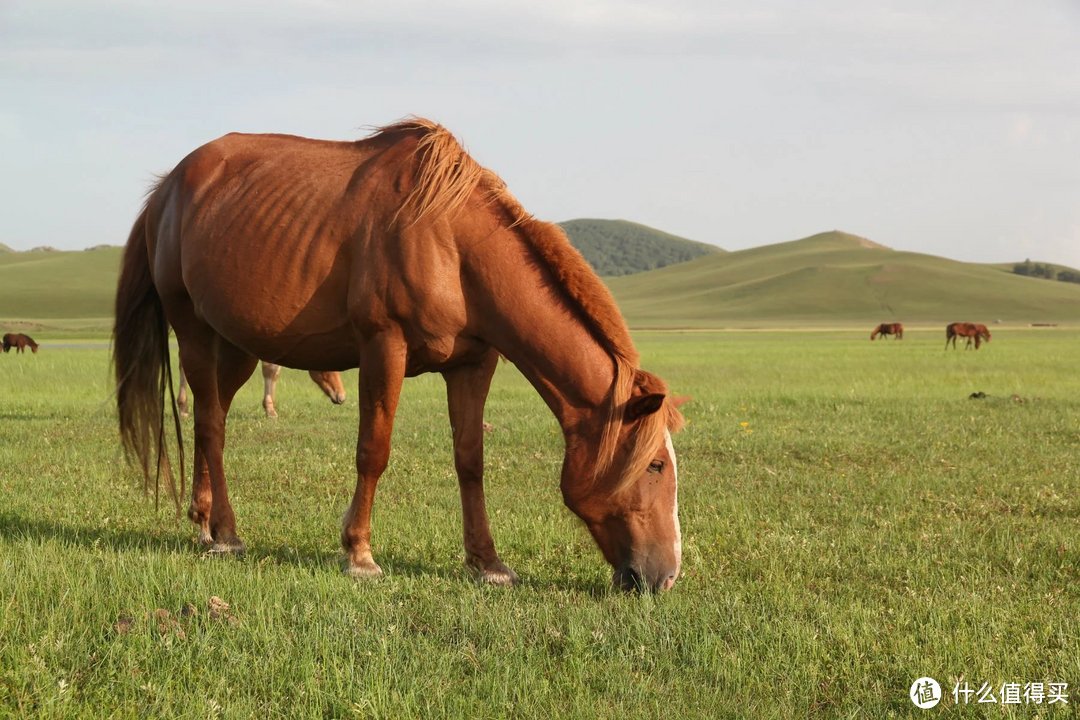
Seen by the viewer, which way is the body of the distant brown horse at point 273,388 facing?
to the viewer's right

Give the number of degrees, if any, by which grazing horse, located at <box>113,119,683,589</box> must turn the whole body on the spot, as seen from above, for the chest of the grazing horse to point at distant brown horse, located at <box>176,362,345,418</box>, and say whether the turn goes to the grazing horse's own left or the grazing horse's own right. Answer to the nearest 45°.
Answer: approximately 135° to the grazing horse's own left

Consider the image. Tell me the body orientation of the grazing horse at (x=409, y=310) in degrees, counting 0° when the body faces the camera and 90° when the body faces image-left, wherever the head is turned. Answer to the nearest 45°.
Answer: approximately 315°

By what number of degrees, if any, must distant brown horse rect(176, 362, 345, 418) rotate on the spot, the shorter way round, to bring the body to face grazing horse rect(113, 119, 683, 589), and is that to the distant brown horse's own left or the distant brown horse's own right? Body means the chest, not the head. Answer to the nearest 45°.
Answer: approximately 90° to the distant brown horse's own right
